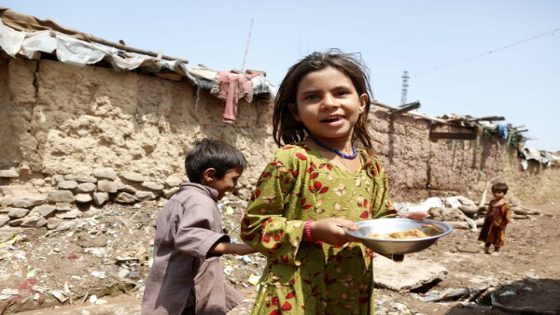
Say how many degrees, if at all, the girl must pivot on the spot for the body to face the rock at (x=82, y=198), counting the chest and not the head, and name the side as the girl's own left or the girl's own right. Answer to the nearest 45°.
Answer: approximately 180°

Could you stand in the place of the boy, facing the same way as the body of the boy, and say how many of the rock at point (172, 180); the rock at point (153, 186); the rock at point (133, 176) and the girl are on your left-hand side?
3

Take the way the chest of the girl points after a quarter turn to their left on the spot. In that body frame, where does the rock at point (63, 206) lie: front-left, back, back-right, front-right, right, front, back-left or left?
left

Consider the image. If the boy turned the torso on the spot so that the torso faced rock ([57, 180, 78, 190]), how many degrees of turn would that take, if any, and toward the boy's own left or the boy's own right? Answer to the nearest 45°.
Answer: approximately 135° to the boy's own left

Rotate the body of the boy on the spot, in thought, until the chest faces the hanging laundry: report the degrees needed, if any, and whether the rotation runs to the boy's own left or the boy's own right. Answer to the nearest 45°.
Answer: approximately 90° to the boy's own left

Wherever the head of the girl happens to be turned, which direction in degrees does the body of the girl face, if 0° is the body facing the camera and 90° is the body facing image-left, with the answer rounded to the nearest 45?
approximately 315°

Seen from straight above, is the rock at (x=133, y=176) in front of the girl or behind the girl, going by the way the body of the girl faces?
behind

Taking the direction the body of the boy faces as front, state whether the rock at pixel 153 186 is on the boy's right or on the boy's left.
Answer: on the boy's left

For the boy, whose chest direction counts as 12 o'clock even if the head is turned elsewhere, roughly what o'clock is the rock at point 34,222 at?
The rock is roughly at 8 o'clock from the boy.

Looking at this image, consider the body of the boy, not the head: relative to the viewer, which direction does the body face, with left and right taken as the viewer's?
facing to the right of the viewer
